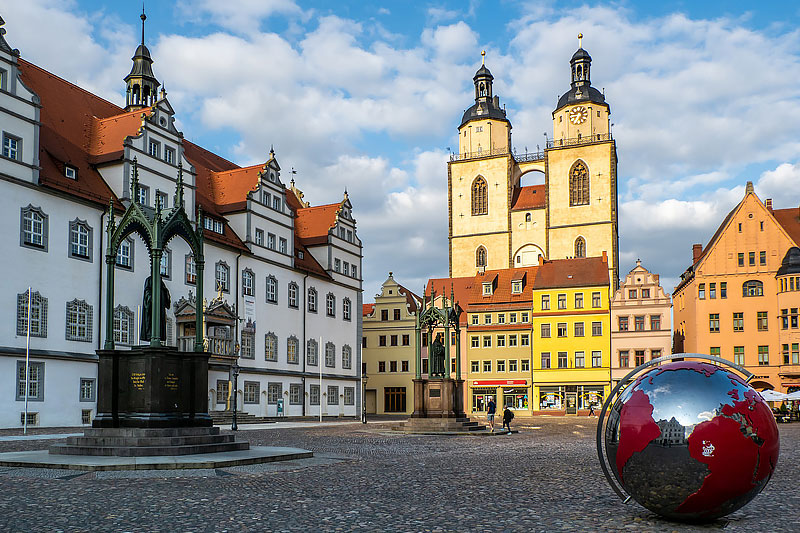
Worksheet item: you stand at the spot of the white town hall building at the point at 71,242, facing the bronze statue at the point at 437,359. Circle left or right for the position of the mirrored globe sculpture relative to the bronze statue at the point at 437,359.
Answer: right

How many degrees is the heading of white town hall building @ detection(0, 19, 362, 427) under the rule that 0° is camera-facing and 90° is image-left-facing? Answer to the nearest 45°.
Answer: approximately 315°

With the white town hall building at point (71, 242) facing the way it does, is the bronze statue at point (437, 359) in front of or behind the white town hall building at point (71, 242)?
in front

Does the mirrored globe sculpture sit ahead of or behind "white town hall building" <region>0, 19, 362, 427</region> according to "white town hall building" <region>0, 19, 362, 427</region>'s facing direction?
ahead
